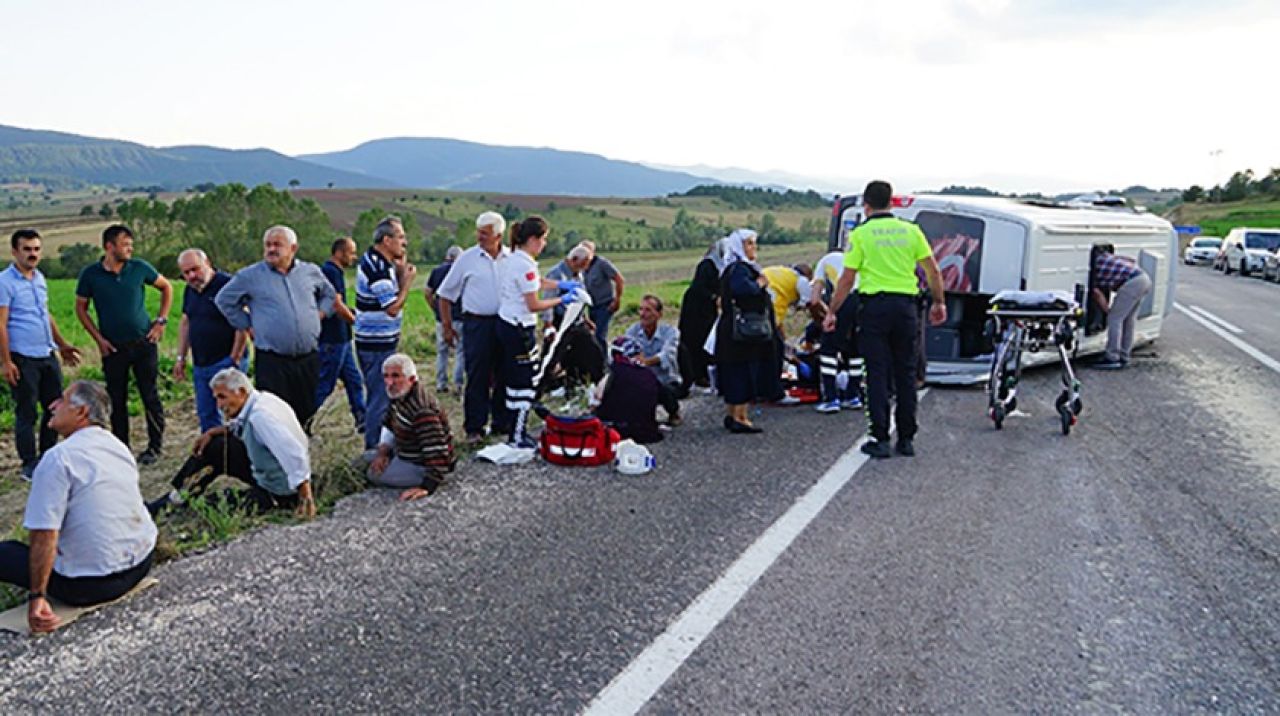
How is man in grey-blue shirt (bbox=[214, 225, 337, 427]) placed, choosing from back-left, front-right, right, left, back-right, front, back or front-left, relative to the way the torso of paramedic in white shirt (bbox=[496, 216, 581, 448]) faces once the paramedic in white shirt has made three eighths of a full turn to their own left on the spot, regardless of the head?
front-left

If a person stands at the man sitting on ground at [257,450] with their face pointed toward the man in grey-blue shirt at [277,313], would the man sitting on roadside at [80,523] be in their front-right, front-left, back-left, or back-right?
back-left

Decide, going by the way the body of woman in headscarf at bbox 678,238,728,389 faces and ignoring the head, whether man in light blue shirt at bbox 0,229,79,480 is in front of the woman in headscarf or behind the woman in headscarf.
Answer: behind

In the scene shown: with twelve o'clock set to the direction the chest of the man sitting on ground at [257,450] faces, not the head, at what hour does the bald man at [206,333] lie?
The bald man is roughly at 3 o'clock from the man sitting on ground.

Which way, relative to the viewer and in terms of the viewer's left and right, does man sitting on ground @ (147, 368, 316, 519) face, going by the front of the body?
facing to the left of the viewer

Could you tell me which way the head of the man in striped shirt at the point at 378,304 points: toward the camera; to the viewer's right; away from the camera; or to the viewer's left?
to the viewer's right

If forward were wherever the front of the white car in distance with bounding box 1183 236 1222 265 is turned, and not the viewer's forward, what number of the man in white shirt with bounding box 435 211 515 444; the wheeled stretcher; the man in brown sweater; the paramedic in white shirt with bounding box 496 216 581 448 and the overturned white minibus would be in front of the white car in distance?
5

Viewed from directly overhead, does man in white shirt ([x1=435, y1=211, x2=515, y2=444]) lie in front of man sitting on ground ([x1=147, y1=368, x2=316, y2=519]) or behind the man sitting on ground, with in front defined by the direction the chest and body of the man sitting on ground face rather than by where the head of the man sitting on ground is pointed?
behind
